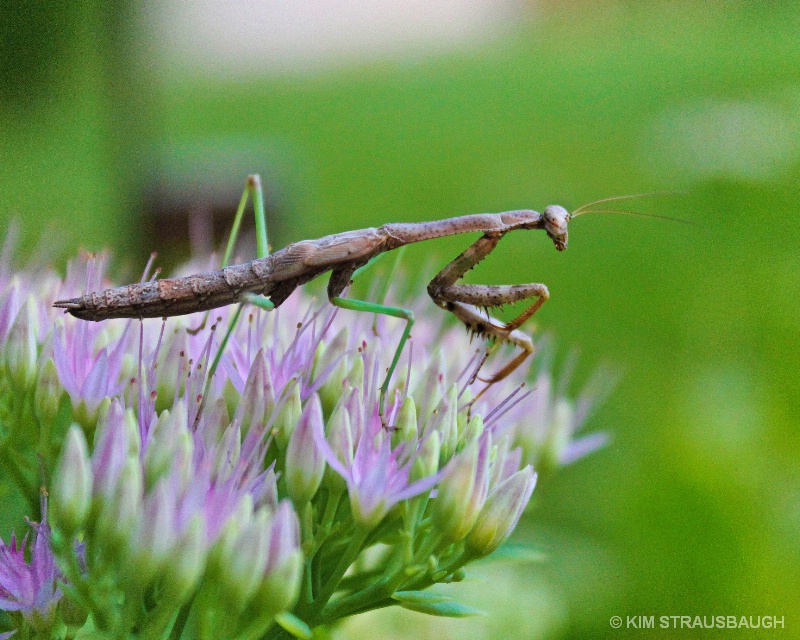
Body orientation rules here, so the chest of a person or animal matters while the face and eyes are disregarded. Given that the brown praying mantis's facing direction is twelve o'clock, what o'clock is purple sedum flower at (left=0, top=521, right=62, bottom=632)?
The purple sedum flower is roughly at 4 o'clock from the brown praying mantis.

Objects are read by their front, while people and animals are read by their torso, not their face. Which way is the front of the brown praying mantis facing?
to the viewer's right
